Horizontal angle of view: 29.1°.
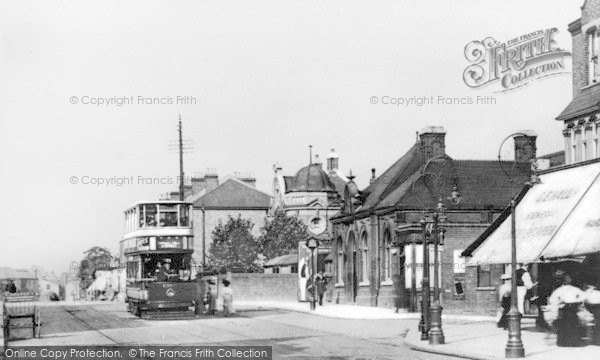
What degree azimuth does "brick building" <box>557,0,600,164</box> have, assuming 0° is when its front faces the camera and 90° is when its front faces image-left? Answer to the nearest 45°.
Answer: approximately 45°

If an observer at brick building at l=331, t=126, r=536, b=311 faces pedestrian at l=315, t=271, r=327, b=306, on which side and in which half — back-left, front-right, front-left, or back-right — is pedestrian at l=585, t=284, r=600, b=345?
back-left

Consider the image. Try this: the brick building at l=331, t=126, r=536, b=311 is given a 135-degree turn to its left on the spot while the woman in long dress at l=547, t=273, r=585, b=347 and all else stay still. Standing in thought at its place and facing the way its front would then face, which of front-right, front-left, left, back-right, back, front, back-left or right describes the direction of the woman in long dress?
right

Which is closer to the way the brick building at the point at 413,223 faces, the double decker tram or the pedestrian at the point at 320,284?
the double decker tram

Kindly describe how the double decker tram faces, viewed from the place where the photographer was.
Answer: facing the viewer

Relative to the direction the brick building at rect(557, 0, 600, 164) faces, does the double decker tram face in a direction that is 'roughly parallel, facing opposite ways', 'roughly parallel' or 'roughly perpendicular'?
roughly perpendicular

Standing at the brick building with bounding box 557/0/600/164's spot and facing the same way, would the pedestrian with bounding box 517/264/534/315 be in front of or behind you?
in front

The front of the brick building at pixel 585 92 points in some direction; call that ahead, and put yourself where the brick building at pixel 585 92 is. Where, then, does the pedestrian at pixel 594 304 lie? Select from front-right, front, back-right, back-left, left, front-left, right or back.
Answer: front-left

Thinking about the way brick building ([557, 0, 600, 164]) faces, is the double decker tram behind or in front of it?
in front

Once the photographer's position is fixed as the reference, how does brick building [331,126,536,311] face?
facing the viewer and to the left of the viewer
